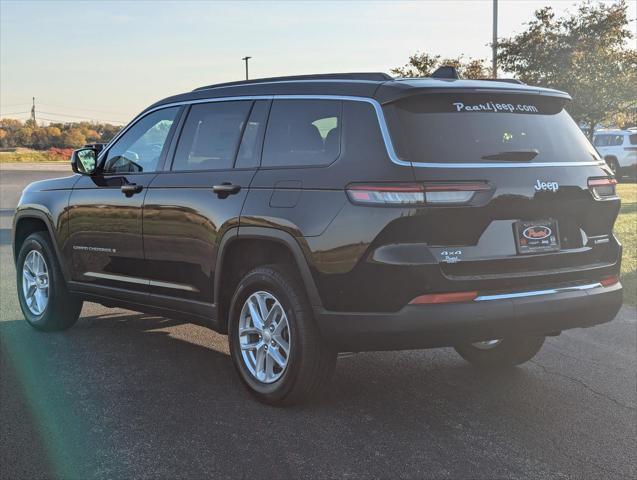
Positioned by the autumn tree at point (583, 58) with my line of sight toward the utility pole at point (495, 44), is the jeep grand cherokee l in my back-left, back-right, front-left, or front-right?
front-left

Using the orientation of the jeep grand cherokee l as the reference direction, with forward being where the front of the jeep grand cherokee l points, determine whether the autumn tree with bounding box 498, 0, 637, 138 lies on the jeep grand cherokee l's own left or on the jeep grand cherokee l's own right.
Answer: on the jeep grand cherokee l's own right

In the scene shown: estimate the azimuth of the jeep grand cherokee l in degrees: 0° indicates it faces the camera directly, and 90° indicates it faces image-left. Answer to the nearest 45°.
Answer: approximately 135°

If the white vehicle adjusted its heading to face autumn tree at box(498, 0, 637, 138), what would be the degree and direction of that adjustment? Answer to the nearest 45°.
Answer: approximately 135° to its left
